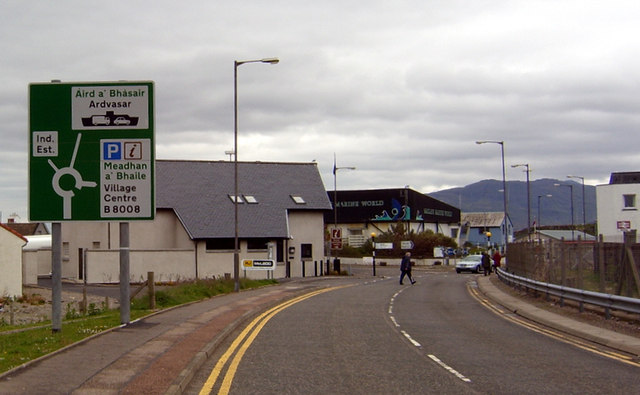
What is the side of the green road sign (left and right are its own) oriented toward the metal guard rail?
left

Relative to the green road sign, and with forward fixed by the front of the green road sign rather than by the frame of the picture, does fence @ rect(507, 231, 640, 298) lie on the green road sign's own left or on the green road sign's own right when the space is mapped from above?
on the green road sign's own left

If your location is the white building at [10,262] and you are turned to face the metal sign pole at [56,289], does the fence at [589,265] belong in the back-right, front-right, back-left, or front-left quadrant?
front-left

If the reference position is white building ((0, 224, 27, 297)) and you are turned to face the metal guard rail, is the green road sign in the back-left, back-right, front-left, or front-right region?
front-right

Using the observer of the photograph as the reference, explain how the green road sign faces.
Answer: facing the viewer

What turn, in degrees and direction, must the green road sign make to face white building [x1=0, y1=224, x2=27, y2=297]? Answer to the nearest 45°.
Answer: approximately 180°
